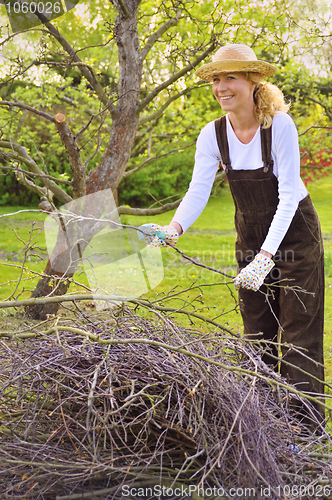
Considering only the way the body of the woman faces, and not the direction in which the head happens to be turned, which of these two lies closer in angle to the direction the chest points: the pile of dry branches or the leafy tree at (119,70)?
the pile of dry branches

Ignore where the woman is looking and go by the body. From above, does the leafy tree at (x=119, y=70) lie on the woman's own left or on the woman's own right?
on the woman's own right

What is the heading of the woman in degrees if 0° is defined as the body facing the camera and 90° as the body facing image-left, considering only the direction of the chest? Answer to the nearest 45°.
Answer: approximately 45°
